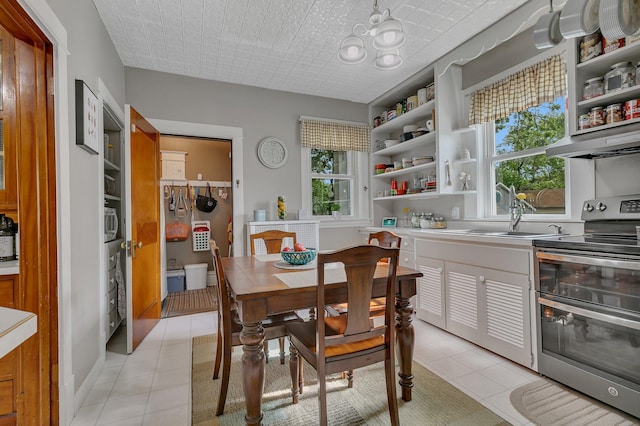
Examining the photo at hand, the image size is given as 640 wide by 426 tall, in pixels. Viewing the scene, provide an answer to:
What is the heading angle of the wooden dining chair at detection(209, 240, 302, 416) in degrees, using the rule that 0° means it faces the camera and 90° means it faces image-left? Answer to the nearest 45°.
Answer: approximately 270°

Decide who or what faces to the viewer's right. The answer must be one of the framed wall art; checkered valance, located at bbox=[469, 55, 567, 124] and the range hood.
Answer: the framed wall art

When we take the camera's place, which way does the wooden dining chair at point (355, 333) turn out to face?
facing away from the viewer and to the left of the viewer

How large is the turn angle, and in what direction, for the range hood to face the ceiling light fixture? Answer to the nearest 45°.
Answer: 0° — it already faces it

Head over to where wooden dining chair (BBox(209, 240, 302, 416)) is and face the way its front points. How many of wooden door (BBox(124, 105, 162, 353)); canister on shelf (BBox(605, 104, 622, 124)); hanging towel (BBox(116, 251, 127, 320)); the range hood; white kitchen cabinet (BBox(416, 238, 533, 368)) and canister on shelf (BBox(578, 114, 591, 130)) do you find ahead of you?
4

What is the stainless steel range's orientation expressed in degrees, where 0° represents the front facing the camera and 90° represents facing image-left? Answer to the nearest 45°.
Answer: approximately 45°

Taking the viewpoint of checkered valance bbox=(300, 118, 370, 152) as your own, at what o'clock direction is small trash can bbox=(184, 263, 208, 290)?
The small trash can is roughly at 5 o'clock from the checkered valance.

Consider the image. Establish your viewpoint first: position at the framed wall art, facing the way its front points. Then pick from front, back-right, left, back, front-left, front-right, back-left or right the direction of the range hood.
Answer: front-right

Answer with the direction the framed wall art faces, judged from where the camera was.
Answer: facing to the right of the viewer
